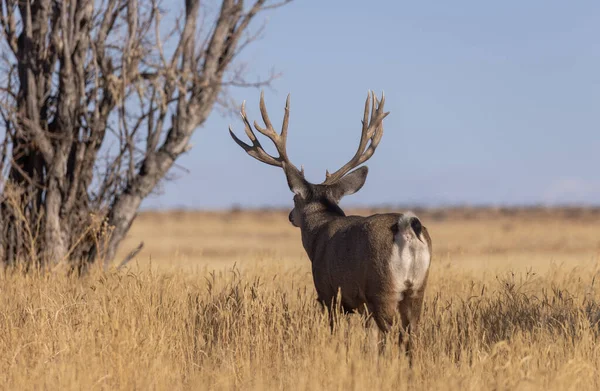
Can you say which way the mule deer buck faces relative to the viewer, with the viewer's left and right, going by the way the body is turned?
facing away from the viewer and to the left of the viewer
